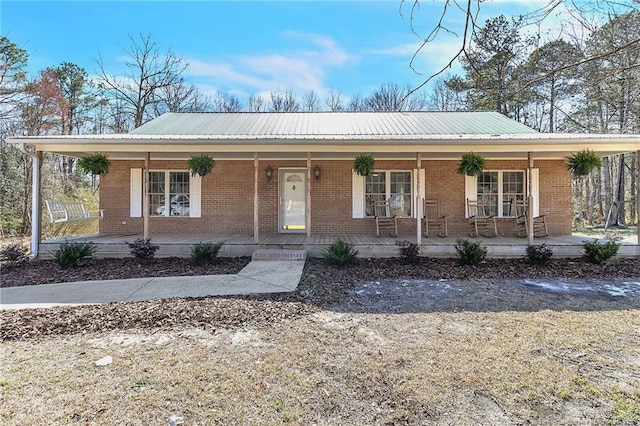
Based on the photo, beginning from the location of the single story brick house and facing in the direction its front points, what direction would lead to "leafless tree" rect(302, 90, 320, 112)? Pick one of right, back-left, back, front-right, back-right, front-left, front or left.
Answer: back

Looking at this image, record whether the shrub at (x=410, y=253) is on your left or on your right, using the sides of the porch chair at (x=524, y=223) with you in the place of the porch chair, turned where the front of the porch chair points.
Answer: on your right

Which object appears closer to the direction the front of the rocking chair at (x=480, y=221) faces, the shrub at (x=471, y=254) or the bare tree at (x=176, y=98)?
the shrub

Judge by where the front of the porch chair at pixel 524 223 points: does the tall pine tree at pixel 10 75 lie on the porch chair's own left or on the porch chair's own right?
on the porch chair's own right

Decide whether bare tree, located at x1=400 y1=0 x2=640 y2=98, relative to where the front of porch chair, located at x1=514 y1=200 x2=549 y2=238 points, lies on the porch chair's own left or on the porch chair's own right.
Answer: on the porch chair's own right

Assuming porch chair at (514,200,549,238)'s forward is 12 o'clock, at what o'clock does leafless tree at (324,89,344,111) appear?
The leafless tree is roughly at 6 o'clock from the porch chair.

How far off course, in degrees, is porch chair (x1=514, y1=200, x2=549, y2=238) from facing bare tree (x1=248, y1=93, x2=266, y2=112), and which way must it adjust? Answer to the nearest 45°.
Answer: approximately 180°

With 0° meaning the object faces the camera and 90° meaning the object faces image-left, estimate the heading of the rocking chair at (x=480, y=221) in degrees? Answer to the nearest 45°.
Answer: approximately 315°

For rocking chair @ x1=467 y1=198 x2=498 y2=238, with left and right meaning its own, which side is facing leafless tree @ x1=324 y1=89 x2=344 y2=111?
back

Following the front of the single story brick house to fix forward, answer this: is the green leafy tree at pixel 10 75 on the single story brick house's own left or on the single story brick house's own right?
on the single story brick house's own right
